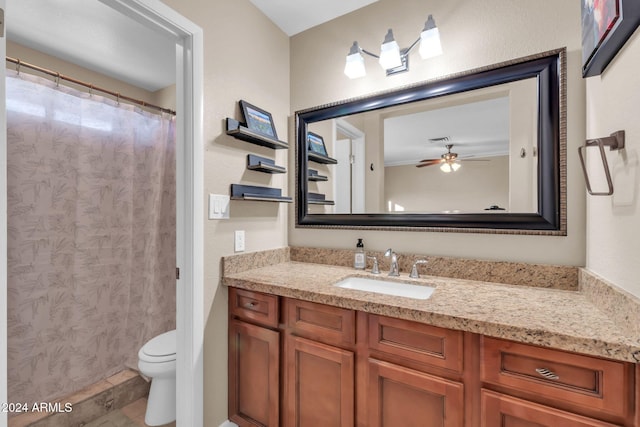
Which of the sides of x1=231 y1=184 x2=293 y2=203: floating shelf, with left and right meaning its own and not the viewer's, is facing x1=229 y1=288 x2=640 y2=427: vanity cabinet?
front

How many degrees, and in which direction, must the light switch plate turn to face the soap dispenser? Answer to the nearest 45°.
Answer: approximately 45° to its left

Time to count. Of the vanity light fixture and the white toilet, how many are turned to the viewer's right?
0

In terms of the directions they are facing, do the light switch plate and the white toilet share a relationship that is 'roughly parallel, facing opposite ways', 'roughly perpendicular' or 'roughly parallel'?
roughly perpendicular

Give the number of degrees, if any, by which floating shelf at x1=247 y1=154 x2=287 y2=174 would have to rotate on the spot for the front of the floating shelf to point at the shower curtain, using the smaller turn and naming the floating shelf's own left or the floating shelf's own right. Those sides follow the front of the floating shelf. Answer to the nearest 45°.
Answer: approximately 135° to the floating shelf's own right

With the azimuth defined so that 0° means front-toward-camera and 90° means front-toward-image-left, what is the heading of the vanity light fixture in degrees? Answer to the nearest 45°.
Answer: approximately 45°

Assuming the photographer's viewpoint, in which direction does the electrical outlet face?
facing the viewer and to the right of the viewer

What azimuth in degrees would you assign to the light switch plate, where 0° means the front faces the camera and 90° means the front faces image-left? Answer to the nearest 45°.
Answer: approximately 315°
